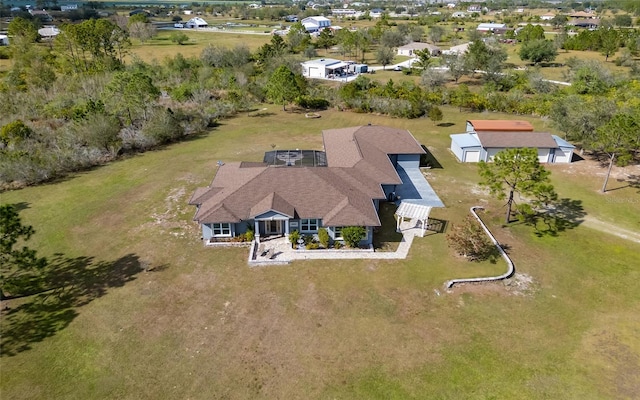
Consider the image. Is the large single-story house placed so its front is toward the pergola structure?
no

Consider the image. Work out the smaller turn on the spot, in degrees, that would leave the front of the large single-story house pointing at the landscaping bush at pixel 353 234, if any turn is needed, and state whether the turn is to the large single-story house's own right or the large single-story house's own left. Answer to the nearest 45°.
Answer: approximately 45° to the large single-story house's own left

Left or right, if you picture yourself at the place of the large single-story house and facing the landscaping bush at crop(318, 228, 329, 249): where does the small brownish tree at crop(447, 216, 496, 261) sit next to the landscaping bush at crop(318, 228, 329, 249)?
left

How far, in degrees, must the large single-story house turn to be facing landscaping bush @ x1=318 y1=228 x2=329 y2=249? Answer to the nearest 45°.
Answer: approximately 45° to its left

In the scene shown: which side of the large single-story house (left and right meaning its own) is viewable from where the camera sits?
front

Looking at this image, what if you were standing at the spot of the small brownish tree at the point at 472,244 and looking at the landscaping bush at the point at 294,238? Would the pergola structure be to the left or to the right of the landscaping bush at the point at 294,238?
right

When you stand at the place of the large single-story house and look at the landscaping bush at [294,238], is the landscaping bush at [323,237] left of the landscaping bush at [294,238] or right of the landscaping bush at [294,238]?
left

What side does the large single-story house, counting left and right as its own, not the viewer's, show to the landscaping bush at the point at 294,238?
front

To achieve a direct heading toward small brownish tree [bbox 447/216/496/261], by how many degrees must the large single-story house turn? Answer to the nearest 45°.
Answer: approximately 90° to its left
